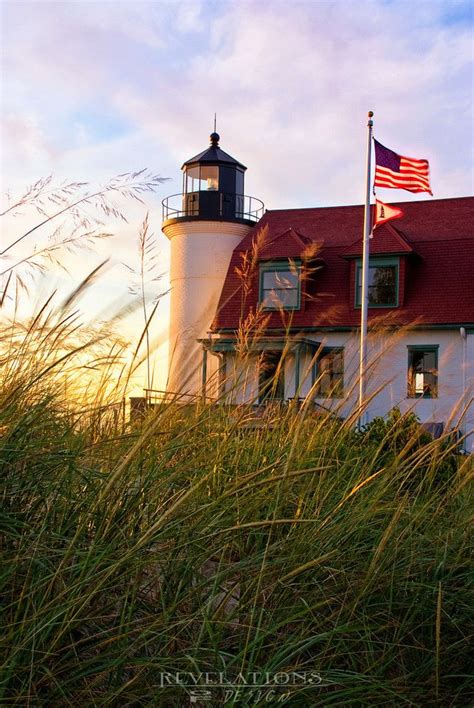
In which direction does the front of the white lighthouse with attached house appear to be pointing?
toward the camera

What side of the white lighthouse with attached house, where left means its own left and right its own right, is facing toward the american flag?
front
